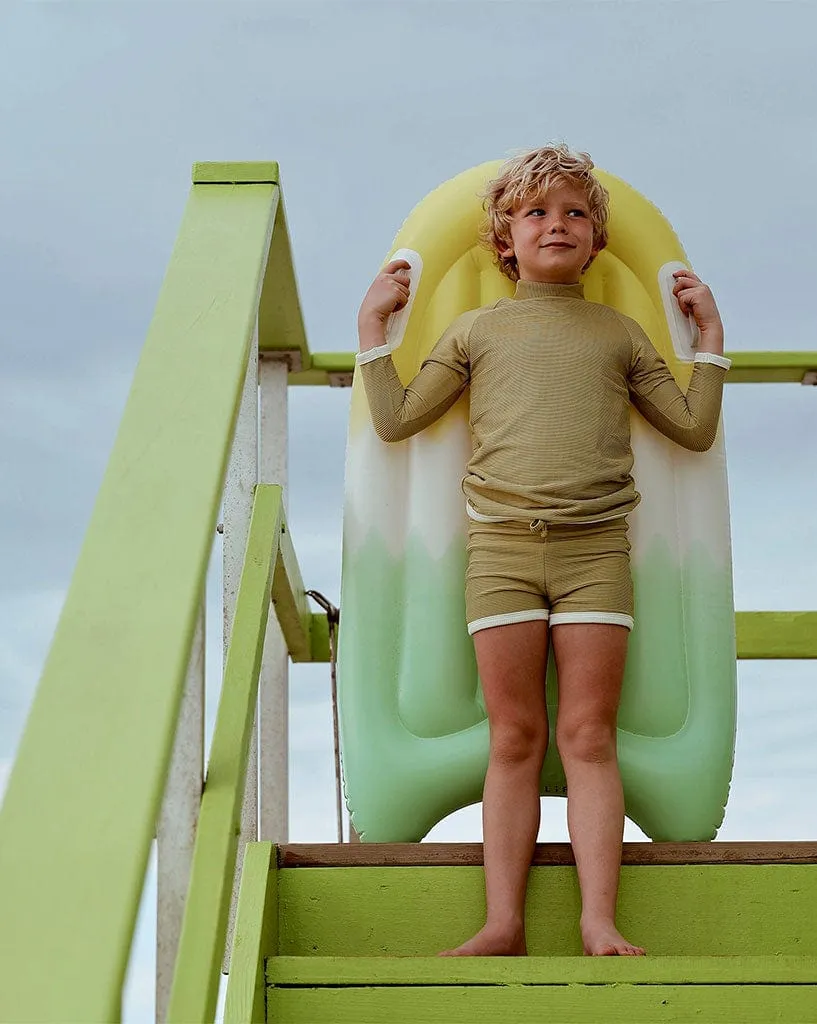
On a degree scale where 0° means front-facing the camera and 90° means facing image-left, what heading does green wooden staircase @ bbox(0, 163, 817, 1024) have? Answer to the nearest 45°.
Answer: approximately 0°

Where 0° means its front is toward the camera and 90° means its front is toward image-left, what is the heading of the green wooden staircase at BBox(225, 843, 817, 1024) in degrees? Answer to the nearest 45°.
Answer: approximately 0°
